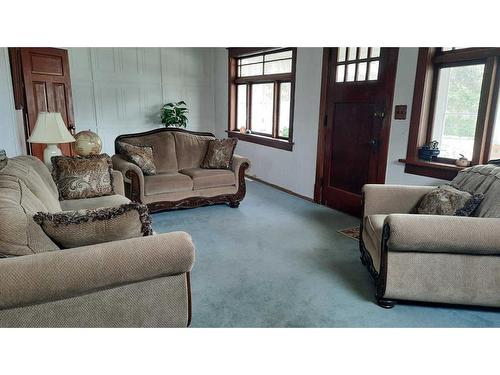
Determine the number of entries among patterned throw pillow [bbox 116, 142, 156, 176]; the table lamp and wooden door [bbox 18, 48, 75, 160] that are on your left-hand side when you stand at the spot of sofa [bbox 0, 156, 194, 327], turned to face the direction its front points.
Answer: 3

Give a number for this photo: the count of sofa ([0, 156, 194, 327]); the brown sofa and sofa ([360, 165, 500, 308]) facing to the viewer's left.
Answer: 1

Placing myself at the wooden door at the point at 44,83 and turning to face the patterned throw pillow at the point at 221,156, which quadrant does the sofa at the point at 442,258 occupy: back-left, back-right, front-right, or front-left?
front-right

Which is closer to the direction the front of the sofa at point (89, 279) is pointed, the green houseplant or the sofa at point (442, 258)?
the sofa

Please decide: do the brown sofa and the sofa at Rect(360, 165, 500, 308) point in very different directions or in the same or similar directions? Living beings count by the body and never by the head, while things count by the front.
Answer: very different directions

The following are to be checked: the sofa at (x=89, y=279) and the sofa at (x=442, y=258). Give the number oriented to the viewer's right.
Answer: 1

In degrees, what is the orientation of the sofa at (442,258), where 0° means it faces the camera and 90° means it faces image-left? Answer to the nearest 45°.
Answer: approximately 90°

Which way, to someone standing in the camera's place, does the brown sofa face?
facing the viewer and to the right of the viewer

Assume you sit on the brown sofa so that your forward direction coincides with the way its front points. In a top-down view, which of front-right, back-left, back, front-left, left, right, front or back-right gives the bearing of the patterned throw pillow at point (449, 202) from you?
front

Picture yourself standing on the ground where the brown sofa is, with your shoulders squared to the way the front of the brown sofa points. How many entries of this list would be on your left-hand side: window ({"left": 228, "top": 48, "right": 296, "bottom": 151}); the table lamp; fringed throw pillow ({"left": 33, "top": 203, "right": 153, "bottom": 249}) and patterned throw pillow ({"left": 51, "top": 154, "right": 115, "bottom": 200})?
1

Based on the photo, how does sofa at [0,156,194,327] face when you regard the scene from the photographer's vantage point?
facing to the right of the viewer

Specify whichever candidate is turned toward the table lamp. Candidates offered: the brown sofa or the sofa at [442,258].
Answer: the sofa

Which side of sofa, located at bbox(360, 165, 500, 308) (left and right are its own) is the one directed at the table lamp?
front

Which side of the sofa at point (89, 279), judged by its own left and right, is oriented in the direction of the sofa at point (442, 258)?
front

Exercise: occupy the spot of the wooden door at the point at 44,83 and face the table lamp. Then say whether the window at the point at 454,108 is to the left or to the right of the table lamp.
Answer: left

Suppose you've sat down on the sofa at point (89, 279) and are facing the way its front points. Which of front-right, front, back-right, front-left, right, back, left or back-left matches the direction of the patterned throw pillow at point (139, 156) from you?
left

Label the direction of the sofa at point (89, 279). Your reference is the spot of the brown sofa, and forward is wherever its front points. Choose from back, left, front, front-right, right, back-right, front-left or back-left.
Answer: front-right

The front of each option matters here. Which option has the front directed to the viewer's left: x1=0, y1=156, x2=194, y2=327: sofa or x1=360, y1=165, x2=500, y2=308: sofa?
x1=360, y1=165, x2=500, y2=308: sofa
